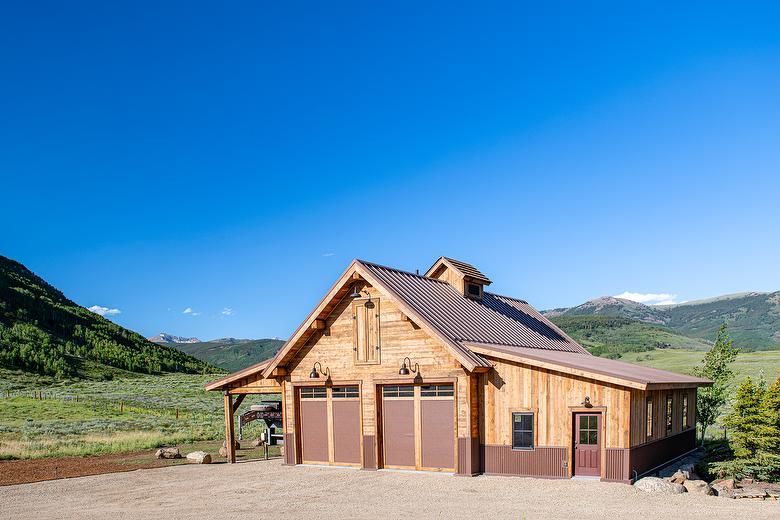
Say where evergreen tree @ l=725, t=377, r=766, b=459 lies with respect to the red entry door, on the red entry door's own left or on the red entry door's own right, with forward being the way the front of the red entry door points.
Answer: on the red entry door's own left

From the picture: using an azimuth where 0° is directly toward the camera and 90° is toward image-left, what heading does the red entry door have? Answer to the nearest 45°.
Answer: approximately 0°

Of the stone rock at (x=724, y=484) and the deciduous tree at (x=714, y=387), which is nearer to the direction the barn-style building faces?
the stone rock

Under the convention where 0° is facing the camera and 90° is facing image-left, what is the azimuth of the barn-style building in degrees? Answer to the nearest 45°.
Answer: approximately 45°

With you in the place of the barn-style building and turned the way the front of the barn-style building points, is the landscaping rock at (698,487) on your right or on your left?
on your left
